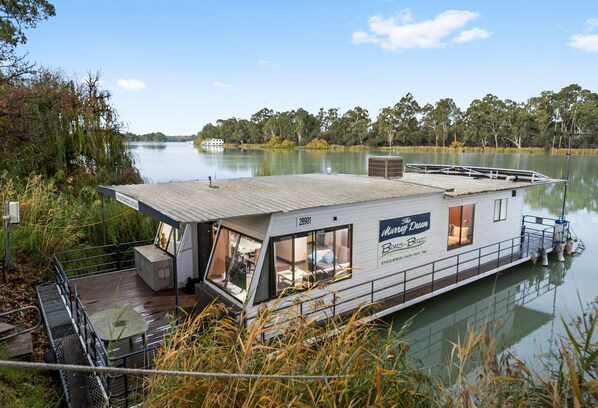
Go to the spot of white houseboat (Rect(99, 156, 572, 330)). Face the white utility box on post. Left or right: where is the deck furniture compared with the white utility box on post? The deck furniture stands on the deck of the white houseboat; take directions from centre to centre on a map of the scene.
left

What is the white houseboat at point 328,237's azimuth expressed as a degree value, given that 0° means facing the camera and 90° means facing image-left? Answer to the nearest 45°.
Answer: approximately 45°

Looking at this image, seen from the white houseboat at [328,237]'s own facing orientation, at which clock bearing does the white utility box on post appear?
The white utility box on post is roughly at 1 o'clock from the white houseboat.
